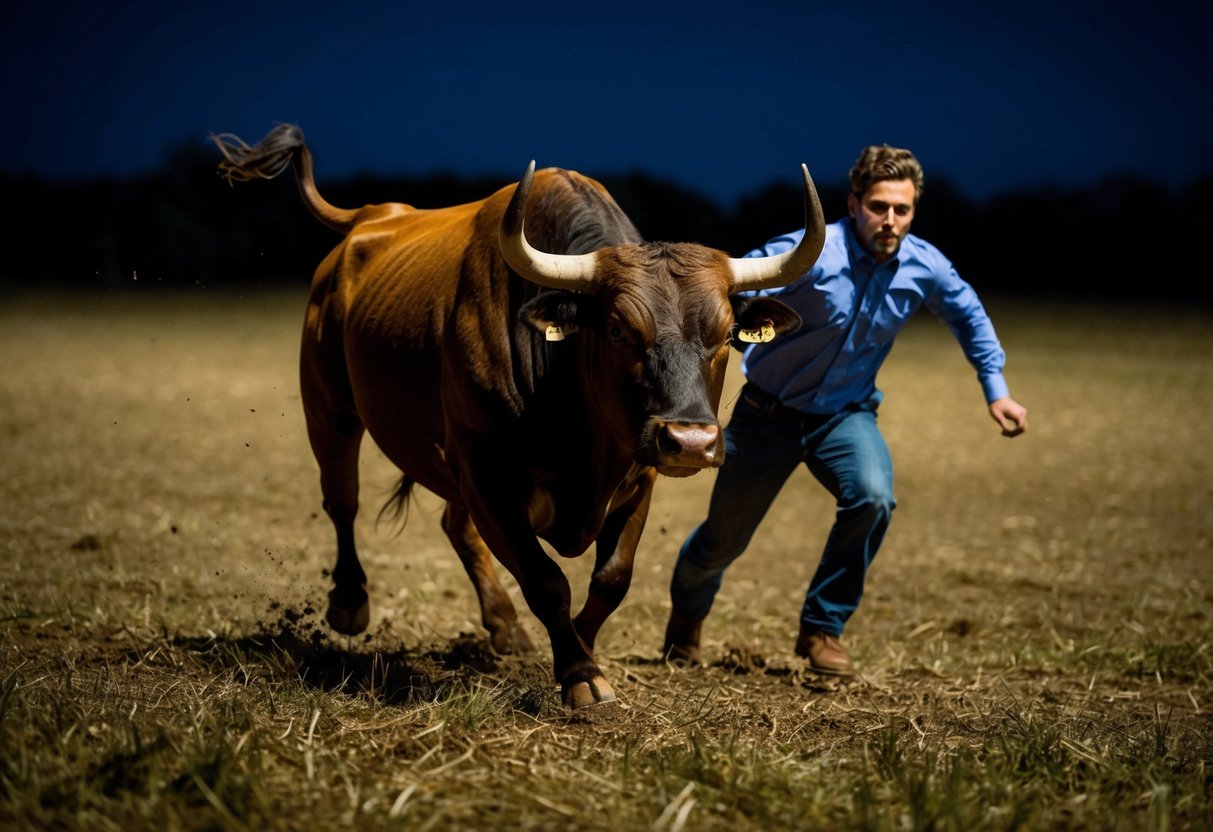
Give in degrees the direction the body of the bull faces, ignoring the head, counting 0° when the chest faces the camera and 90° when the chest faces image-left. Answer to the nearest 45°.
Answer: approximately 315°

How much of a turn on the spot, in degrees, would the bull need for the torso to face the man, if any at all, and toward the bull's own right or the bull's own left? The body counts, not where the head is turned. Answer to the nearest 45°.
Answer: approximately 90° to the bull's own left
